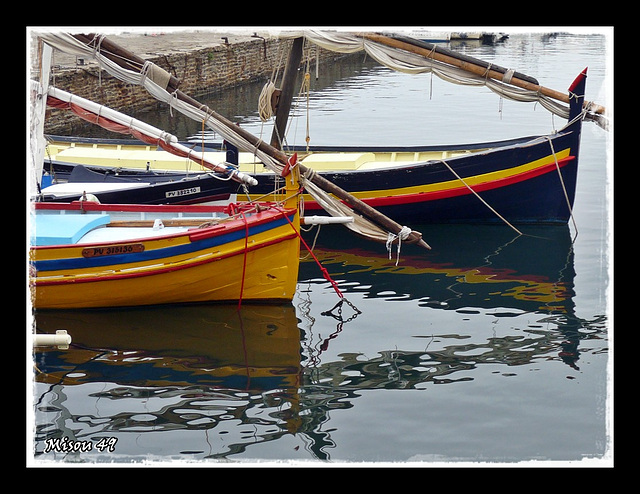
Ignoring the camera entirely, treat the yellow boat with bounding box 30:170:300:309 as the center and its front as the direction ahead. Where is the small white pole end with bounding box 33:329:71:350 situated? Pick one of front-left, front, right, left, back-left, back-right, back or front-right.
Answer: right

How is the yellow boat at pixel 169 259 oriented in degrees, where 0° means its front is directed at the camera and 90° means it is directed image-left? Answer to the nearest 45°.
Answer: approximately 270°
